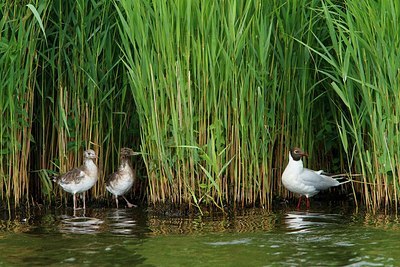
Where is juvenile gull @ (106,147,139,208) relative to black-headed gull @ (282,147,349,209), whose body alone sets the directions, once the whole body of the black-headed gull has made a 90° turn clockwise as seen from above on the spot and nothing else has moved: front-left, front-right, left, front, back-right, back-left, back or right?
front-left

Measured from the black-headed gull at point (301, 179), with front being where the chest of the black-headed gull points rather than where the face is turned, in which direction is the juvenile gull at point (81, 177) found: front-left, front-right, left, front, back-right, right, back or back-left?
front-right

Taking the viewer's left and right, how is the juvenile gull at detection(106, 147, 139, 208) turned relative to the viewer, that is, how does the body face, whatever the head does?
facing the viewer and to the right of the viewer

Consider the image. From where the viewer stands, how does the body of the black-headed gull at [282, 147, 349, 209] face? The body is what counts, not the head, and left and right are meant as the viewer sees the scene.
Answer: facing the viewer and to the left of the viewer
